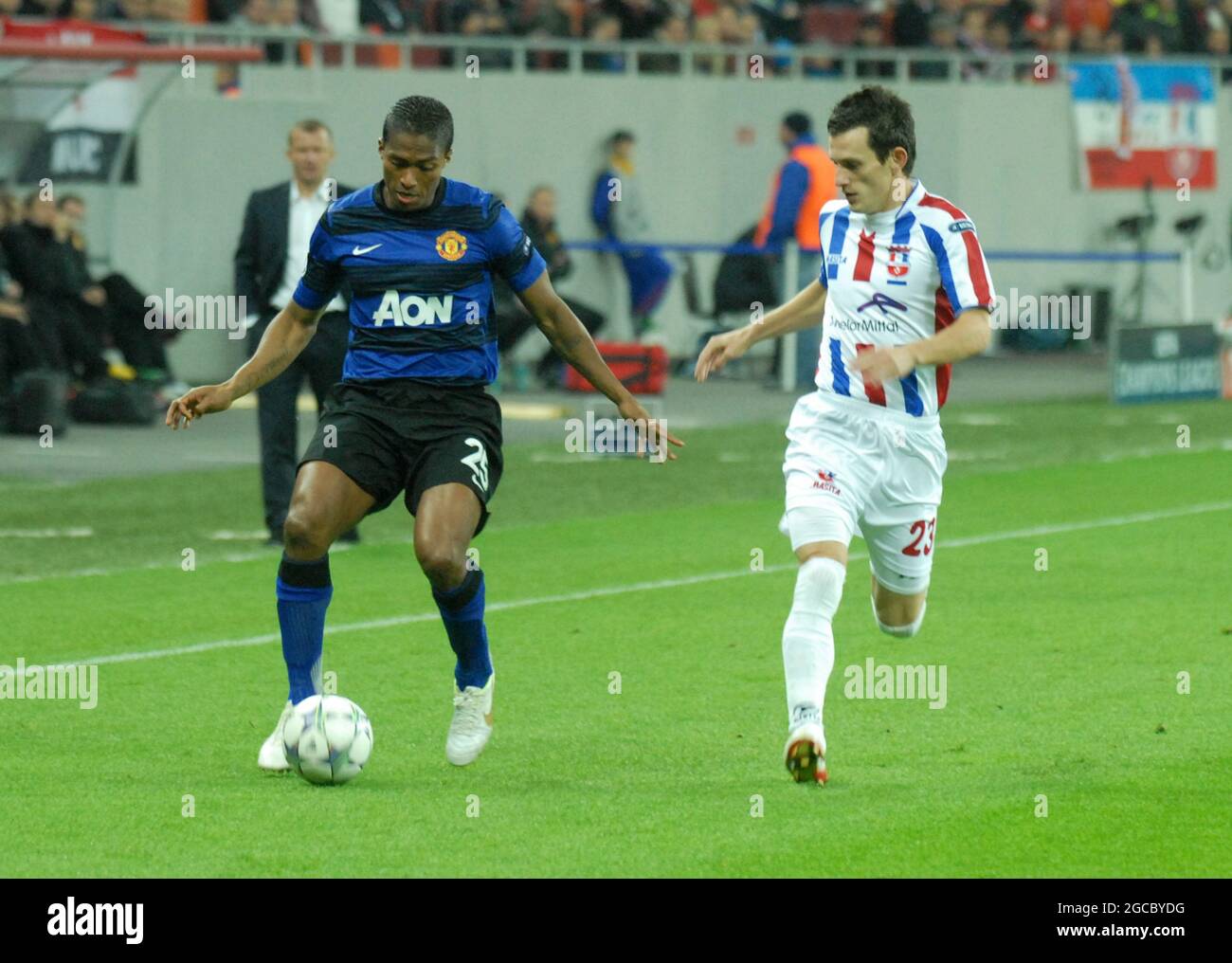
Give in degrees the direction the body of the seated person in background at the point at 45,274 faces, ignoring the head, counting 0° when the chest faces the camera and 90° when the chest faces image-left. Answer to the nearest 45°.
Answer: approximately 315°

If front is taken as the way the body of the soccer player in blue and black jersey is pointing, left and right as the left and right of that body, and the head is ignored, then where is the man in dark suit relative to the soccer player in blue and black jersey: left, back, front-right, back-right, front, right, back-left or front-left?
back

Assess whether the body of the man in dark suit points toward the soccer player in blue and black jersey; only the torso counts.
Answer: yes

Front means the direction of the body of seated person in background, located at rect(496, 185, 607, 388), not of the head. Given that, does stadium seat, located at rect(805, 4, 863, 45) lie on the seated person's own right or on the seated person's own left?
on the seated person's own left

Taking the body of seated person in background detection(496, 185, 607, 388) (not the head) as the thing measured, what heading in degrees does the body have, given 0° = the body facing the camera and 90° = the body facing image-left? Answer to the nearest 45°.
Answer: approximately 315°

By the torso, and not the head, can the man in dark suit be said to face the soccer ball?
yes

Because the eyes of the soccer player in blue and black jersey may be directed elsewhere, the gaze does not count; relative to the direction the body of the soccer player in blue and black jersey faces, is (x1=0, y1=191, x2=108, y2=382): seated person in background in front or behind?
behind

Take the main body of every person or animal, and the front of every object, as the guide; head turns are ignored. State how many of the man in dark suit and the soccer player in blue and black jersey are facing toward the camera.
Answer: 2
